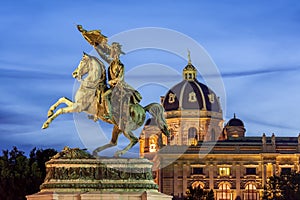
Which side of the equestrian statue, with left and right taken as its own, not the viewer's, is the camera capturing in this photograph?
left
